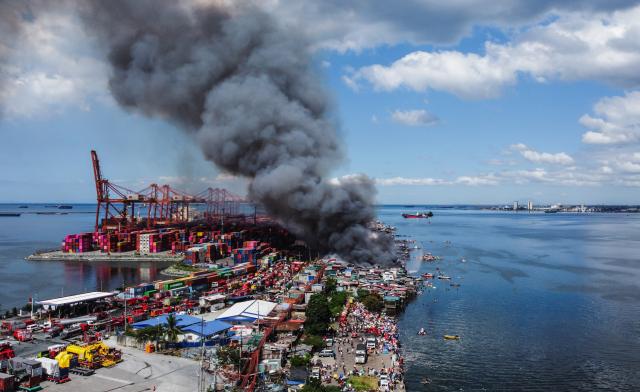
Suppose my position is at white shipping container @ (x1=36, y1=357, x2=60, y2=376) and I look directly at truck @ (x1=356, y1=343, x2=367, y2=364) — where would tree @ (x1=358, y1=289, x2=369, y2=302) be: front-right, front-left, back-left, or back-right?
front-left

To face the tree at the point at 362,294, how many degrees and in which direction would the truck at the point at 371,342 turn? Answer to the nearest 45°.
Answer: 0° — it already faces it

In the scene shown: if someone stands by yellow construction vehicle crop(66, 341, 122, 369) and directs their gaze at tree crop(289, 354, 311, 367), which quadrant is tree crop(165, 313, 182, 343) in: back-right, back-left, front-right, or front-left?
front-left

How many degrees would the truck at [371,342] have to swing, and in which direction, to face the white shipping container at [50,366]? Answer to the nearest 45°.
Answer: approximately 135° to its left

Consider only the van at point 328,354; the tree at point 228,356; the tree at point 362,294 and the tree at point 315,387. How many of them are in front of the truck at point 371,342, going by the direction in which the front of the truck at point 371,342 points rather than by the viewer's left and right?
1

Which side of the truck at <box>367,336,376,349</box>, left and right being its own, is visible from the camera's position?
back

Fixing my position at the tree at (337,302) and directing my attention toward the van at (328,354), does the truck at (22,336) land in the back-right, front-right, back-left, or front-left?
front-right

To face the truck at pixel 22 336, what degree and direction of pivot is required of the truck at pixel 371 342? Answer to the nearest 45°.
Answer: approximately 90° to its left

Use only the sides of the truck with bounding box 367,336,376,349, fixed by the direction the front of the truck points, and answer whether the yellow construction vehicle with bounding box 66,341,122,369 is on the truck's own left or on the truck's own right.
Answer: on the truck's own left

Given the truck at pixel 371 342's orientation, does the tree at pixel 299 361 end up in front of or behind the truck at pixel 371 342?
behind
